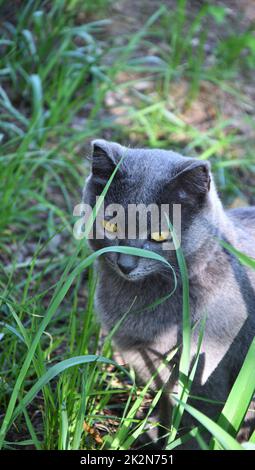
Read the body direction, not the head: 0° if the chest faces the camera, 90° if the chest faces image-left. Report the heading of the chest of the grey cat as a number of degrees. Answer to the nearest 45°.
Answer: approximately 45°
